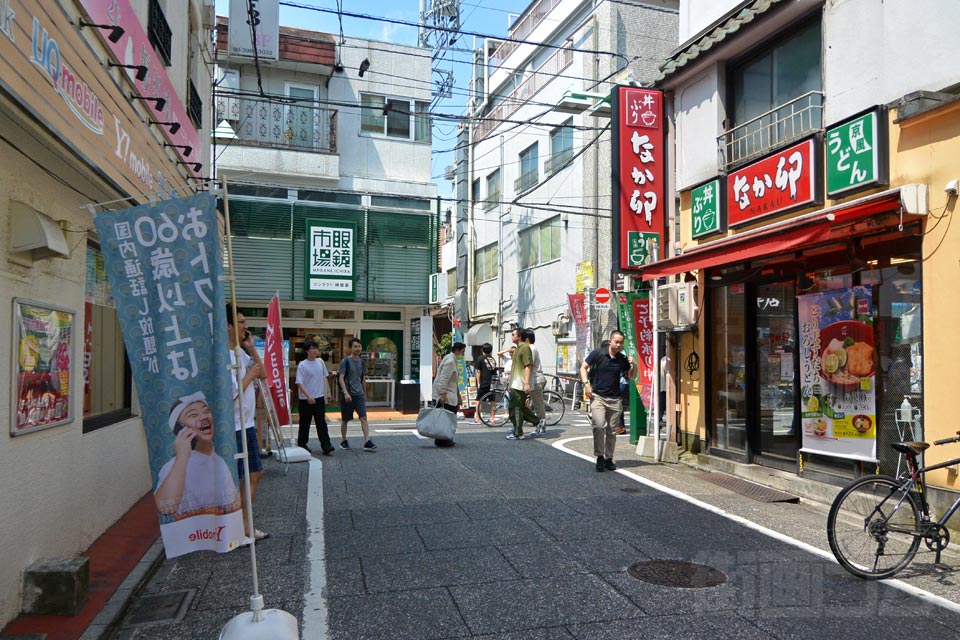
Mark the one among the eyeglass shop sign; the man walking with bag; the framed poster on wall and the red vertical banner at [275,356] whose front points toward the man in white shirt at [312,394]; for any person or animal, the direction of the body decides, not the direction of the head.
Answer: the eyeglass shop sign

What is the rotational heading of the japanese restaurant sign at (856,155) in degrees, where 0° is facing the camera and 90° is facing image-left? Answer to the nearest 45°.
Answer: approximately 45°

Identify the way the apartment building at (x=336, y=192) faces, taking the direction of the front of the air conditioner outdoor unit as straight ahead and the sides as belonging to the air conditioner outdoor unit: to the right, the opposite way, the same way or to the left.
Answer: to the left

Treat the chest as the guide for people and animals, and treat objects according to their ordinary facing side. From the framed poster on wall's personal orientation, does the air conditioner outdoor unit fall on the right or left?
on its left

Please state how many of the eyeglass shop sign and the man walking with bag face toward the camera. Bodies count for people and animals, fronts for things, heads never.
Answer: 1

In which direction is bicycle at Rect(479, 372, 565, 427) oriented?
to the viewer's left

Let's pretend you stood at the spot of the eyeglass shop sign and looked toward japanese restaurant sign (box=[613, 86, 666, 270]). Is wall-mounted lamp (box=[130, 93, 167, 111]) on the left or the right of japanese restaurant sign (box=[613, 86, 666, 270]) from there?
right

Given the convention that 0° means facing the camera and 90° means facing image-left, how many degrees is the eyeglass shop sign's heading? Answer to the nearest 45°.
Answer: approximately 0°

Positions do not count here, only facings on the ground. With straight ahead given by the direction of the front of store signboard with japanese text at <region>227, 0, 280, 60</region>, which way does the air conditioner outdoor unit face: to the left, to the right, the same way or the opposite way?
to the right
